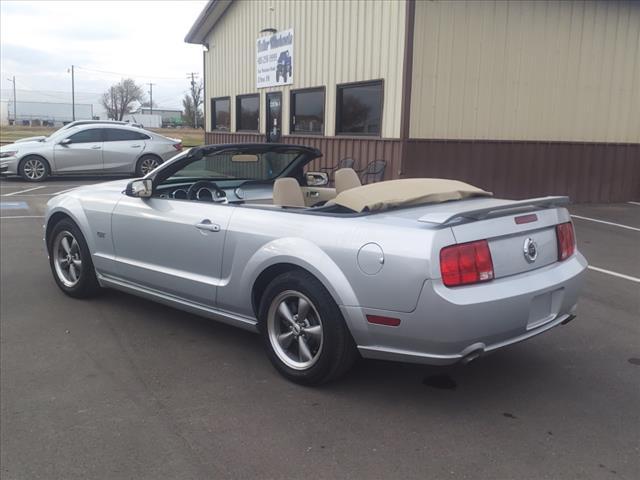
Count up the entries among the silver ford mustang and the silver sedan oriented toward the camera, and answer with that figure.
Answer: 0

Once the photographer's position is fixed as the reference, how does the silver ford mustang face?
facing away from the viewer and to the left of the viewer

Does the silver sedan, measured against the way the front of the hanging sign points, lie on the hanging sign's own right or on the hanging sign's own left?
on the hanging sign's own right

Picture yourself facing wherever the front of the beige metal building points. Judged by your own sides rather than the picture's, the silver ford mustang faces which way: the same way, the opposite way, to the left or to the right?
to the right

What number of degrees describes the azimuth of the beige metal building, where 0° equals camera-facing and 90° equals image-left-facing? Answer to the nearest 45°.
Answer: approximately 45°

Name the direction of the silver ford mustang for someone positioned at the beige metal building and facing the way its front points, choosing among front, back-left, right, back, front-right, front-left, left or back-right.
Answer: front-left

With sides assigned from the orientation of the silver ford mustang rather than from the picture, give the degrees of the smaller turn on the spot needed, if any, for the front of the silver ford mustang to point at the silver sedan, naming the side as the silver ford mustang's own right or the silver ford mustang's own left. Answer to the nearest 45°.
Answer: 0° — it already faces it

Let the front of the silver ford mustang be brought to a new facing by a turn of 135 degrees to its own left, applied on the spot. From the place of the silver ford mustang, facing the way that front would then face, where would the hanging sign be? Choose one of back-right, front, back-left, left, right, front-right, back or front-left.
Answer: back

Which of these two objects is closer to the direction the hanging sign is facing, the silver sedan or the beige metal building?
the silver sedan

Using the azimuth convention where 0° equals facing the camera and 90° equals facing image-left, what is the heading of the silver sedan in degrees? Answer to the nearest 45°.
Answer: approximately 90°

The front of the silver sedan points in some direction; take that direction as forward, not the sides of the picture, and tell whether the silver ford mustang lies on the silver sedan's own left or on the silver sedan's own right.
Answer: on the silver sedan's own left

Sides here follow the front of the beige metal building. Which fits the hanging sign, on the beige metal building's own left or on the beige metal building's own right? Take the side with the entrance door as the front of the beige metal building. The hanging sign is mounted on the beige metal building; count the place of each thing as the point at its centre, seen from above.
on the beige metal building's own right
